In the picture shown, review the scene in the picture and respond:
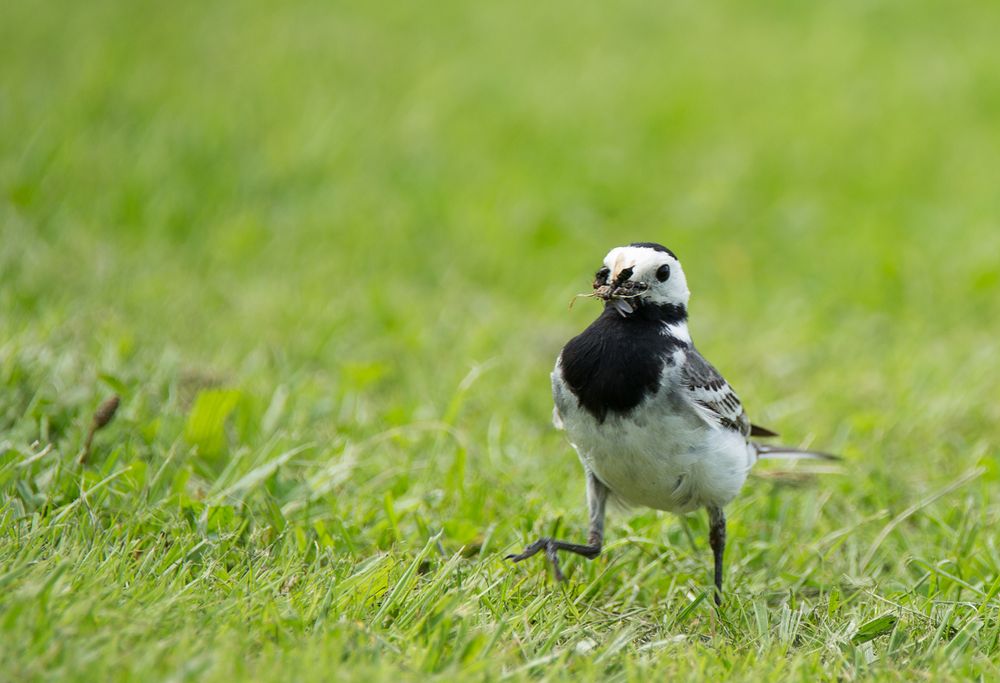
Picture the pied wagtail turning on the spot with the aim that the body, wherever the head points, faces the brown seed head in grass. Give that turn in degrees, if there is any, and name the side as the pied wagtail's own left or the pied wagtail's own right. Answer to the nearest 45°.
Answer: approximately 45° to the pied wagtail's own right

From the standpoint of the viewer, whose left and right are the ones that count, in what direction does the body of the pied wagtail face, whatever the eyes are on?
facing the viewer and to the left of the viewer
